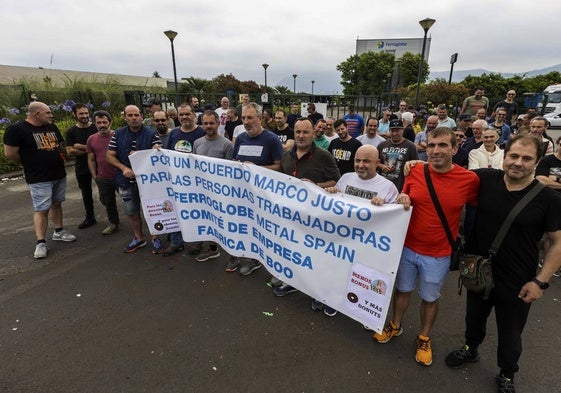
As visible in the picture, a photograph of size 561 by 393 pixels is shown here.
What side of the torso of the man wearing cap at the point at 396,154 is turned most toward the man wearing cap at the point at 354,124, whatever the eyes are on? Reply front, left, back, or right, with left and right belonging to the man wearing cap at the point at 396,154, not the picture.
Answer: back

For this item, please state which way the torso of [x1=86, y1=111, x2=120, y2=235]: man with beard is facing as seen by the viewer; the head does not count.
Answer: toward the camera

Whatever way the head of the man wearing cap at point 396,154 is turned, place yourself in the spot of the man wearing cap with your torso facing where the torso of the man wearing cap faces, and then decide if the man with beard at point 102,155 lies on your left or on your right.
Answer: on your right

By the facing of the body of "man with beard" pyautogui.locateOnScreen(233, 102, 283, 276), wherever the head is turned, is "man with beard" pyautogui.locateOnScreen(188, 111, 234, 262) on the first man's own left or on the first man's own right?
on the first man's own right

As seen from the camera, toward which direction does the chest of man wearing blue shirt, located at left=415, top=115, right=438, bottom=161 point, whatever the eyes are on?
toward the camera

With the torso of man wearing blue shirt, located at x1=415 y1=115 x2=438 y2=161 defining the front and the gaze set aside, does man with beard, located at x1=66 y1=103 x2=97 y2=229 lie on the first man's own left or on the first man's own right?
on the first man's own right

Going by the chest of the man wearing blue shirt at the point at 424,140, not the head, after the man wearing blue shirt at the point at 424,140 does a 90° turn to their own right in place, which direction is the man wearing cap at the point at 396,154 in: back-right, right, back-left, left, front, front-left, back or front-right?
left

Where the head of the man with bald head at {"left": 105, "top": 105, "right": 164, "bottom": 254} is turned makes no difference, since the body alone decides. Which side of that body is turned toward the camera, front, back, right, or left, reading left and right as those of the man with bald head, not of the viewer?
front
